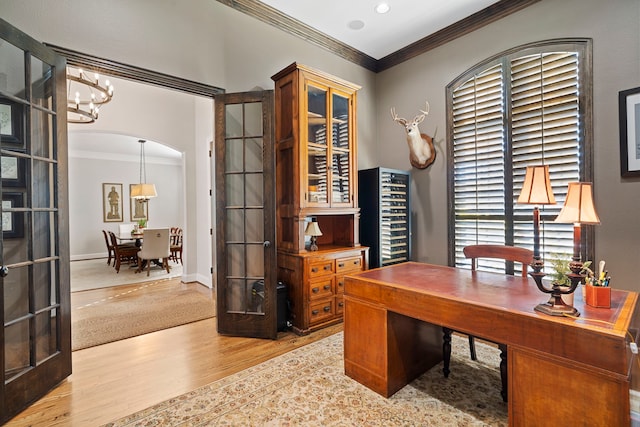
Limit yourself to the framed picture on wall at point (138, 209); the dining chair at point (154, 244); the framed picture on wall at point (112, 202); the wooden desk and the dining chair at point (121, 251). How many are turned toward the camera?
2

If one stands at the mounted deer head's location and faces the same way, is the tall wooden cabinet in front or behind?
in front

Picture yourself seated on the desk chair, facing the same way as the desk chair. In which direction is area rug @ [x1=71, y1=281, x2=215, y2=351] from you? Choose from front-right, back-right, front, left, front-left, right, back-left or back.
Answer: front-right

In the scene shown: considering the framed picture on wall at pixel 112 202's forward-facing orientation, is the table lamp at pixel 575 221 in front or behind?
in front

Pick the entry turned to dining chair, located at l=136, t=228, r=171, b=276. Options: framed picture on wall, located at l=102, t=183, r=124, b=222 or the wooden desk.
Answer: the framed picture on wall

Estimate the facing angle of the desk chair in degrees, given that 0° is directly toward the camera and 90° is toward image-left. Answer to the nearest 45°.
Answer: approximately 45°

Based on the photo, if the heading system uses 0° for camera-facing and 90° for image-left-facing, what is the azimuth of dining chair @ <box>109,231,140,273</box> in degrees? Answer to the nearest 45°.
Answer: approximately 270°

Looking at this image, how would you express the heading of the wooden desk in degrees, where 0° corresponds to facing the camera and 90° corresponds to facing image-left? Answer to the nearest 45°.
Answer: approximately 225°

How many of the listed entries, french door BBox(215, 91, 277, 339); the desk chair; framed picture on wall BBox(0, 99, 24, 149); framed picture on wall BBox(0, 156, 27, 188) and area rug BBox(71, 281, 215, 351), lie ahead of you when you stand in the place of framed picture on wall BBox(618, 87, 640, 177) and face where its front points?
5

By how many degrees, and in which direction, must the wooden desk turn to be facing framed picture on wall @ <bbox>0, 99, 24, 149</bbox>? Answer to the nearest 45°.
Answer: approximately 135° to its left

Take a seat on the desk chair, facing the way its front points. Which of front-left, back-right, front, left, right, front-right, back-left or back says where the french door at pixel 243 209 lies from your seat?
front-right

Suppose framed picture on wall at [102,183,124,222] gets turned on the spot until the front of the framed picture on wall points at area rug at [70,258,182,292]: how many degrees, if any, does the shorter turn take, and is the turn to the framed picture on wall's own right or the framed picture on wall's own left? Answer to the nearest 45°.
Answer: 0° — it already faces it

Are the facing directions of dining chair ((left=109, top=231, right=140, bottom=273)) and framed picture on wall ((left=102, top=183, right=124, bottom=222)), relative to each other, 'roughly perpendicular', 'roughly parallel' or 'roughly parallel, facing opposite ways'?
roughly perpendicular

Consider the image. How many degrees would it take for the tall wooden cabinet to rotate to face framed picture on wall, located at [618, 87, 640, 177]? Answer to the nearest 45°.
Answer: approximately 45° to its left

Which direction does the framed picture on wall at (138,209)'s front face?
toward the camera
